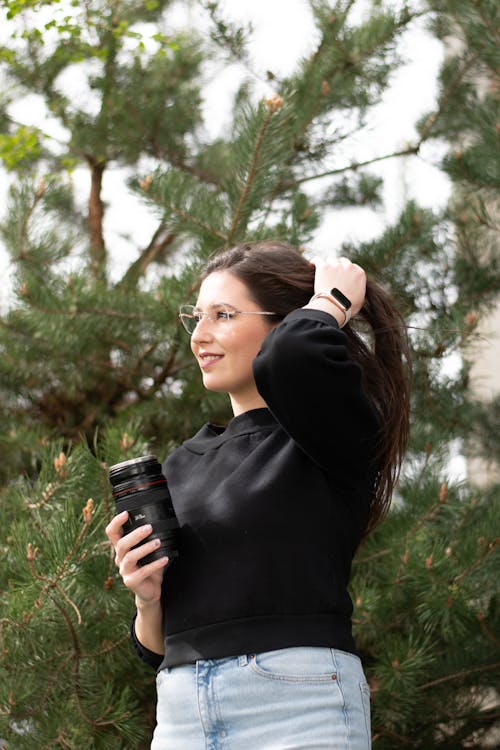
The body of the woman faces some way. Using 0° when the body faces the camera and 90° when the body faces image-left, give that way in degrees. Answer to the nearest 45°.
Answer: approximately 45°

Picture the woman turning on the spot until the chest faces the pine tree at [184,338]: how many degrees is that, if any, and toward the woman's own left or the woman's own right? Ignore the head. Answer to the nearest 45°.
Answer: approximately 135° to the woman's own right
